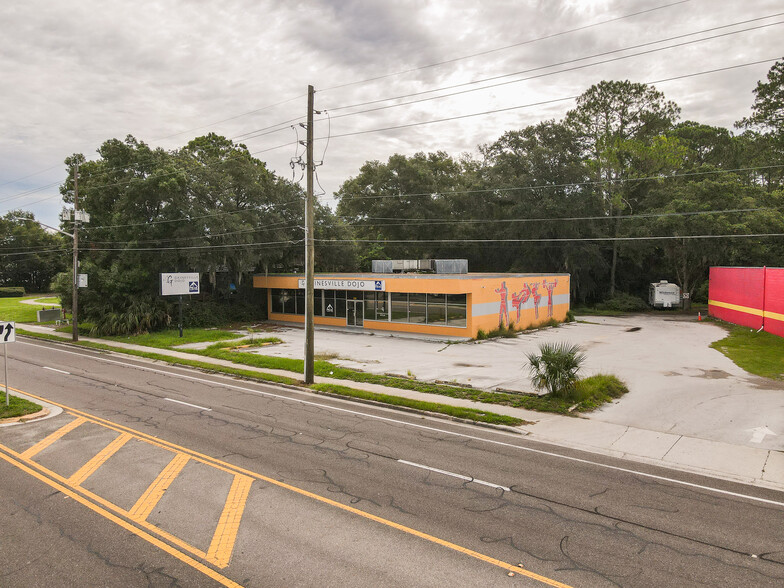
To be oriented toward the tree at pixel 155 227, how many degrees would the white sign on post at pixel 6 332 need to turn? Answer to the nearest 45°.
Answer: approximately 180°

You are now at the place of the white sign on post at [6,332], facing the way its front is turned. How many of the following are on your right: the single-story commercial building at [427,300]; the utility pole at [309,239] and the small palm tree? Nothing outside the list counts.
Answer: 0

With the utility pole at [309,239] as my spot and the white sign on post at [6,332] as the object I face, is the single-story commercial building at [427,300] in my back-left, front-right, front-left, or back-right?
back-right

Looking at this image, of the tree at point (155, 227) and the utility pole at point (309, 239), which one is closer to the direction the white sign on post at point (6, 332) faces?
the utility pole

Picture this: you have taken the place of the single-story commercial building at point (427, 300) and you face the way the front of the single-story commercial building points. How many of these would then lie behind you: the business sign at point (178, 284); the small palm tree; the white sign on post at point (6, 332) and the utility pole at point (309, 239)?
0

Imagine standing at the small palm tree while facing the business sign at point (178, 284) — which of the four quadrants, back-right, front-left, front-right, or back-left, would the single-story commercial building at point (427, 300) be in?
front-right

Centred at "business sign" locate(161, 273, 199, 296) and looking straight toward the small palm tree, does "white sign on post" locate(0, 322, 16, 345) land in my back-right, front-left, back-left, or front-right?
front-right

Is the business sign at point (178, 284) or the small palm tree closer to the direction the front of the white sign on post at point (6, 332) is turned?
the small palm tree

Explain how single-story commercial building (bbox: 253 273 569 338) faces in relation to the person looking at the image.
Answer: facing the viewer and to the left of the viewer

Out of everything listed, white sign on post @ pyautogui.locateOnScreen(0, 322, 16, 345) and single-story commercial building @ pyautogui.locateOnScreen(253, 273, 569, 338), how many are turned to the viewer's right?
0

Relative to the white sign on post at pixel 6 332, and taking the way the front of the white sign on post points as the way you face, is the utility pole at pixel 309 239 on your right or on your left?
on your left

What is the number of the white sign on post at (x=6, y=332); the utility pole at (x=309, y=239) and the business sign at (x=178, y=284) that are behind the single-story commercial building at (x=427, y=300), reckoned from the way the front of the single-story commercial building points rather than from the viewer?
0

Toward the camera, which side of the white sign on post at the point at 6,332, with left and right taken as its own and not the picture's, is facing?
front

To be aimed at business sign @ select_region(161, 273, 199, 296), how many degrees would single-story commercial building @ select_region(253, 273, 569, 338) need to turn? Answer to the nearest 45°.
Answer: approximately 45° to its right

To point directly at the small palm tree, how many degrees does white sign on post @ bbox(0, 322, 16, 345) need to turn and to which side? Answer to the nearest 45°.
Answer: approximately 45° to its left

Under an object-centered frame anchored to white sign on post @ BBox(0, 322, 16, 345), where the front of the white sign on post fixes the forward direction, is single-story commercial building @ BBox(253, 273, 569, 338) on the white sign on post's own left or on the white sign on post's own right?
on the white sign on post's own left

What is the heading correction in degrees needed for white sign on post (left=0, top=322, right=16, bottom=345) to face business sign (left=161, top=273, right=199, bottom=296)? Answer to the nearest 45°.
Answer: approximately 135° to its left
